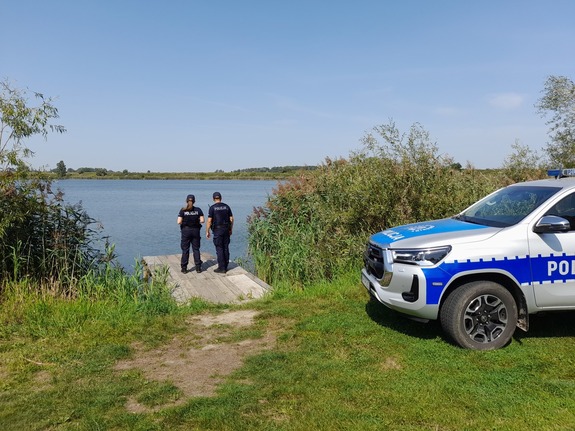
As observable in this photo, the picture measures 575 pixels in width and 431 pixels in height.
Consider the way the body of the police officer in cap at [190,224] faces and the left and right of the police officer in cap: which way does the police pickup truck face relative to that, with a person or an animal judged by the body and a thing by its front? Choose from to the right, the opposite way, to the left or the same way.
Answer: to the left

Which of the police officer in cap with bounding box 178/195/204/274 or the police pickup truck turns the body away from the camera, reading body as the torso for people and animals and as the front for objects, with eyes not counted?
the police officer in cap

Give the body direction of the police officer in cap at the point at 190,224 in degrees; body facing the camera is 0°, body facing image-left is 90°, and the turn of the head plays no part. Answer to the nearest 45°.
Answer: approximately 180°

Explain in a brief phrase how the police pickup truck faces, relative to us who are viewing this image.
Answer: facing the viewer and to the left of the viewer

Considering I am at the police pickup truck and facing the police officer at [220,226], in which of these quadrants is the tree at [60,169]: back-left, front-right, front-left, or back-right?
front-left

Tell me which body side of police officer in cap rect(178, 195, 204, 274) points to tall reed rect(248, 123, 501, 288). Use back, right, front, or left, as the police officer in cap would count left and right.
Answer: right

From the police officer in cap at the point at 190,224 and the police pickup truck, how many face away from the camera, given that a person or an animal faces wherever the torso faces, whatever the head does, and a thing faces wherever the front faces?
1

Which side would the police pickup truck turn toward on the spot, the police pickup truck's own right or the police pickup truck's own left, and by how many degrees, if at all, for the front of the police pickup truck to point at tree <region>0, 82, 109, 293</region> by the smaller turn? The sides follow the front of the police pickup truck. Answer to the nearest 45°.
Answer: approximately 45° to the police pickup truck's own right

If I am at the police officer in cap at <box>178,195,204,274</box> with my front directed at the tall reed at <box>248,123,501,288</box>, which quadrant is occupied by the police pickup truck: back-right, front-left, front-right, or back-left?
front-right

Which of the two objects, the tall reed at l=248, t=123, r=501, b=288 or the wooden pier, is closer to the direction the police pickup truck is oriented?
the wooden pier

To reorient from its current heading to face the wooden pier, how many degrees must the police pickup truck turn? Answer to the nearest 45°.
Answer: approximately 90° to its right
